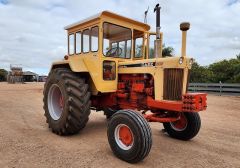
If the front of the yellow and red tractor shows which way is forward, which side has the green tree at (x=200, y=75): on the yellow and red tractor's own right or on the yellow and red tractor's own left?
on the yellow and red tractor's own left

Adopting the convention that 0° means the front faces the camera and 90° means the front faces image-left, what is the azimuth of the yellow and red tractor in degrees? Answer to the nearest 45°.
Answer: approximately 315°

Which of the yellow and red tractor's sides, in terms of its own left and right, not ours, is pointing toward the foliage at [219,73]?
left

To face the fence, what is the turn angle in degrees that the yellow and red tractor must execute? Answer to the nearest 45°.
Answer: approximately 90° to its left
